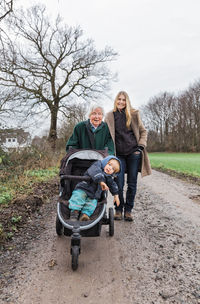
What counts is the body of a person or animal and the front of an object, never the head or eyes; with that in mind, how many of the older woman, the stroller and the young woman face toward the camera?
3

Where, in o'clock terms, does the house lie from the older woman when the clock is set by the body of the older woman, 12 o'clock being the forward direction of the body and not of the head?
The house is roughly at 5 o'clock from the older woman.

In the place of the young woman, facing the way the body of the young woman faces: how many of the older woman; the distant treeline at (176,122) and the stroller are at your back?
1

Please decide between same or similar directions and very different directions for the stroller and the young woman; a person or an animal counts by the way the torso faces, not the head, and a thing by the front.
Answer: same or similar directions

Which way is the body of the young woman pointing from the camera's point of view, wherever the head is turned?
toward the camera

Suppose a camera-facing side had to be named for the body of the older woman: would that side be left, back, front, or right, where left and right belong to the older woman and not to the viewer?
front

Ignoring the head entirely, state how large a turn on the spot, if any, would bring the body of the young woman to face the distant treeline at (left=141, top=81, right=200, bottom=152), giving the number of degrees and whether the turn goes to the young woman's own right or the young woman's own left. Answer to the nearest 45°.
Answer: approximately 180°

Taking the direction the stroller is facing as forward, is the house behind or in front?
behind

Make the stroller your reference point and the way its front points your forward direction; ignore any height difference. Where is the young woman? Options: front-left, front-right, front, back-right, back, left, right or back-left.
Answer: back-left

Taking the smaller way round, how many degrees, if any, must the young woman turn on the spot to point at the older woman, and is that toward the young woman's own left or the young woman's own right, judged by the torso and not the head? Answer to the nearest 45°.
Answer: approximately 45° to the young woman's own right
